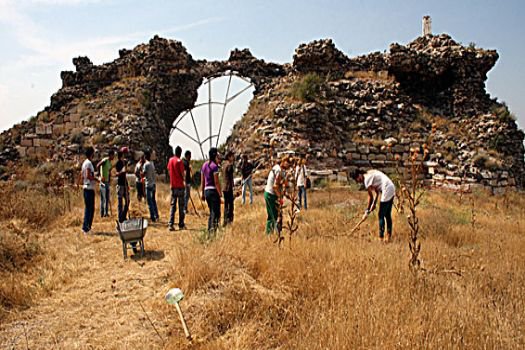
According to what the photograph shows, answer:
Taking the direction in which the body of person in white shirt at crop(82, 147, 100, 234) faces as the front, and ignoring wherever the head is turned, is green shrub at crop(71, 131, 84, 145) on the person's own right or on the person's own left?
on the person's own left

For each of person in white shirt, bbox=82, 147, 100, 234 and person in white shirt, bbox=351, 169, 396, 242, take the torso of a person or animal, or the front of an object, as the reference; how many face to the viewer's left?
1

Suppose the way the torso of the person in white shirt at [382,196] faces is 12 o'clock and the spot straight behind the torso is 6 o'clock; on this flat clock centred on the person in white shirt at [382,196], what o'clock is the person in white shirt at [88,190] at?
the person in white shirt at [88,190] is roughly at 12 o'clock from the person in white shirt at [382,196].

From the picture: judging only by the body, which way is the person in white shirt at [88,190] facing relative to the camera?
to the viewer's right

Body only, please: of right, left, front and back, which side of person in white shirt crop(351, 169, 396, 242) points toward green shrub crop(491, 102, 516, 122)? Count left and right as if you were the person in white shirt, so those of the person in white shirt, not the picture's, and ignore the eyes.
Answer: right

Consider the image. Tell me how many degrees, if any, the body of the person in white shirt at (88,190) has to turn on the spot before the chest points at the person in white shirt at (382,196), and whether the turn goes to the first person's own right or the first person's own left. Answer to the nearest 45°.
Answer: approximately 45° to the first person's own right

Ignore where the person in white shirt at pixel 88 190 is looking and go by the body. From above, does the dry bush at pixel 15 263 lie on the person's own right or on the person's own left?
on the person's own right

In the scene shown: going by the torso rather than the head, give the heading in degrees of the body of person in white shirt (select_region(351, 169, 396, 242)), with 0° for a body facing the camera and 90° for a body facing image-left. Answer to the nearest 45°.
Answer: approximately 90°
